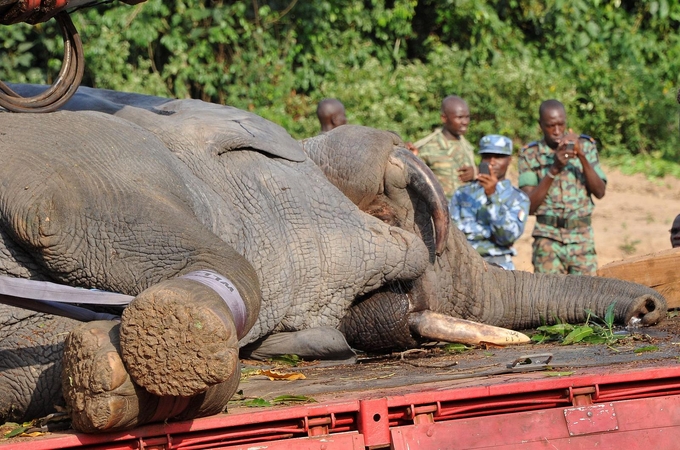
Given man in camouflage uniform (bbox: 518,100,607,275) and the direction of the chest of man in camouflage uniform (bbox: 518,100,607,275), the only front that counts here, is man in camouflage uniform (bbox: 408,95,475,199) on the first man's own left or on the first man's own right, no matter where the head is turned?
on the first man's own right

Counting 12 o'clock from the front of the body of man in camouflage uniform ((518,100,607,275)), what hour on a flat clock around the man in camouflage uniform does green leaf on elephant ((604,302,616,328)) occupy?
The green leaf on elephant is roughly at 12 o'clock from the man in camouflage uniform.

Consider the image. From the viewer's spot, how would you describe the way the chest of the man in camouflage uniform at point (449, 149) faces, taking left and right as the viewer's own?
facing the viewer and to the right of the viewer

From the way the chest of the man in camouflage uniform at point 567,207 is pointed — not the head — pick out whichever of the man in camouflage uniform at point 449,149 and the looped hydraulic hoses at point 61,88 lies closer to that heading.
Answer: the looped hydraulic hoses

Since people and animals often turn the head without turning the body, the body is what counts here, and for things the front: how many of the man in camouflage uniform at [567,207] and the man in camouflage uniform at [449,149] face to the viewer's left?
0
